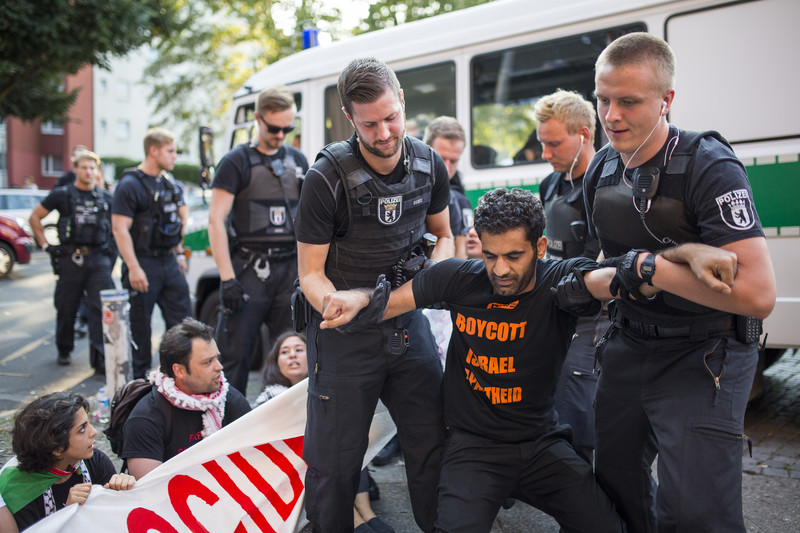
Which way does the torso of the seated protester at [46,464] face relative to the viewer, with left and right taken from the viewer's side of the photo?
facing the viewer and to the right of the viewer

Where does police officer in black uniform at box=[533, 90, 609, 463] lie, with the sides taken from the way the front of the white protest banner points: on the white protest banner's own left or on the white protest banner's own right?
on the white protest banner's own left

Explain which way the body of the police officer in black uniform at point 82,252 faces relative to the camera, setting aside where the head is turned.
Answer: toward the camera

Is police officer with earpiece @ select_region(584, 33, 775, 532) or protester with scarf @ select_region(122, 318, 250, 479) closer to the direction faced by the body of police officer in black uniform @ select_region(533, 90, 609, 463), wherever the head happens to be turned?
the protester with scarf

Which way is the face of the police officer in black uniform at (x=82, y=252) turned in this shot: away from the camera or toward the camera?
toward the camera

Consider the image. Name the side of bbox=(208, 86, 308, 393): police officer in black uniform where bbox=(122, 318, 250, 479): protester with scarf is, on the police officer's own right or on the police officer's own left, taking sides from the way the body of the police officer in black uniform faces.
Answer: on the police officer's own right

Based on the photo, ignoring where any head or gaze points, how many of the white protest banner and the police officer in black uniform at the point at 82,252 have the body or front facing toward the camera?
2

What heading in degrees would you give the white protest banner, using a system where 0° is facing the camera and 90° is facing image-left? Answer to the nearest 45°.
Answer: approximately 0°

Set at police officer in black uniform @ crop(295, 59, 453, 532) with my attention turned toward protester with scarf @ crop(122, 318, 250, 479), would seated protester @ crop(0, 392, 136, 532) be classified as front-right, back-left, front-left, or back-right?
front-left

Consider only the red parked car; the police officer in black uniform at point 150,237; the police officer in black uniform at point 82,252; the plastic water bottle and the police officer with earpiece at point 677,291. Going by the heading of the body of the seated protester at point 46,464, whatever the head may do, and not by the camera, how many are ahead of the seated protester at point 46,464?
1

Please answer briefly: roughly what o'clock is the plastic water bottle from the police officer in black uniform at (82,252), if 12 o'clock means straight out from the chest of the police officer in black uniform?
The plastic water bottle is roughly at 12 o'clock from the police officer in black uniform.

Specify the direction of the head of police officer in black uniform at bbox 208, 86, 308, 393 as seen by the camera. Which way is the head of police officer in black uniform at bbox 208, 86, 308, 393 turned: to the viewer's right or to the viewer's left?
to the viewer's right
